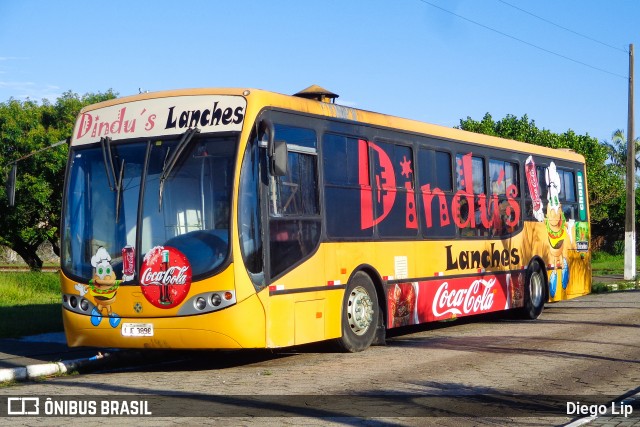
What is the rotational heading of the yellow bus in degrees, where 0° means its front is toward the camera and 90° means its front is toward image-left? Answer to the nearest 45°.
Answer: approximately 45°

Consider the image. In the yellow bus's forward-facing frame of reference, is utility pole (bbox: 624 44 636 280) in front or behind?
behind
